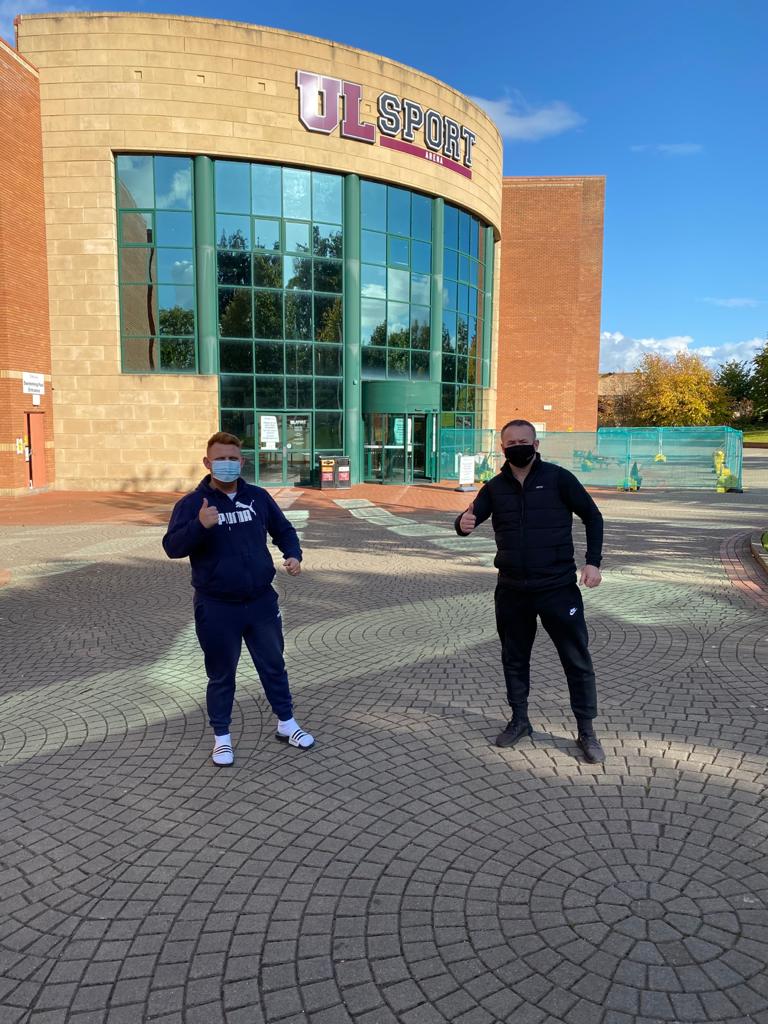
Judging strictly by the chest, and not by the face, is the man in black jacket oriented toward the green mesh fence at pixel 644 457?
no

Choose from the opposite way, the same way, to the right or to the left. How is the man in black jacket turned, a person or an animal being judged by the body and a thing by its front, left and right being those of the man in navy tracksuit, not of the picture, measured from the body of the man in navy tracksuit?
the same way

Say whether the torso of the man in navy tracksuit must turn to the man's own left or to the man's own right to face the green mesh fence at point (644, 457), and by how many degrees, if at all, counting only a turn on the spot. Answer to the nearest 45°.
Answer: approximately 135° to the man's own left

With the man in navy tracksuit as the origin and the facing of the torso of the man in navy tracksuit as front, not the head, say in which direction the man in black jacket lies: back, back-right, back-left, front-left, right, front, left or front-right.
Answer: left

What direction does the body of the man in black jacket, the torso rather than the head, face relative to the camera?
toward the camera

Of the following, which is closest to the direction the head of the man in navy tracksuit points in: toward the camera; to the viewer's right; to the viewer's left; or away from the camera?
toward the camera

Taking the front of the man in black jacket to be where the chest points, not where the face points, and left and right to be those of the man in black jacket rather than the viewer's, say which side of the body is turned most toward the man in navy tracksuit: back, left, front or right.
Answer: right

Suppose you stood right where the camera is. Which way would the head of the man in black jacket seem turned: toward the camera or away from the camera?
toward the camera

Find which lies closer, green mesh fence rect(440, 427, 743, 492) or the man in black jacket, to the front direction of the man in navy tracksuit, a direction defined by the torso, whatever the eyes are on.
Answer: the man in black jacket

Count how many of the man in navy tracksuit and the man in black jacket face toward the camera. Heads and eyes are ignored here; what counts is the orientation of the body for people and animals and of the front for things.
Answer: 2

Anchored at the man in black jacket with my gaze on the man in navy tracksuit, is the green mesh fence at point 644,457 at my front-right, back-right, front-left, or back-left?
back-right
